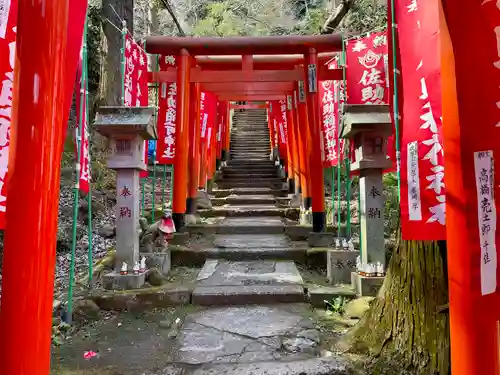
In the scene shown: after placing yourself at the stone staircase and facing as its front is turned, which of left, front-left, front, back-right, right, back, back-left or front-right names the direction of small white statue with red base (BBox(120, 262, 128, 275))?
right

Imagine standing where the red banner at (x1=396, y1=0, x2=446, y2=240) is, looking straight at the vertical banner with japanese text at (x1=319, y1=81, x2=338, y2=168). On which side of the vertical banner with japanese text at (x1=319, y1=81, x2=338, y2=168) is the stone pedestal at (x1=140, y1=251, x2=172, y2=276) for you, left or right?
left

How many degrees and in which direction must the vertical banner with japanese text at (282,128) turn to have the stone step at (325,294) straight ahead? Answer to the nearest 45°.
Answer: approximately 45° to its left

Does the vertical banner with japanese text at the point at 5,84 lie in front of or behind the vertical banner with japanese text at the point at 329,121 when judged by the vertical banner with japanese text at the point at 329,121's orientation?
in front

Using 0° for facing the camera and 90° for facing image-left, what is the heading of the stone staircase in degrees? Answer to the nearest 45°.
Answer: approximately 0°

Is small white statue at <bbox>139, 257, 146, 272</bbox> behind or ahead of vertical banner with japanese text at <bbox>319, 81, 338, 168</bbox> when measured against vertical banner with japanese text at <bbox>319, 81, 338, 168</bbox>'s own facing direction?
ahead
